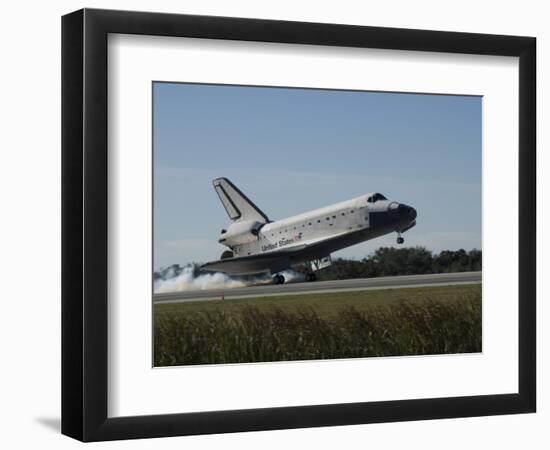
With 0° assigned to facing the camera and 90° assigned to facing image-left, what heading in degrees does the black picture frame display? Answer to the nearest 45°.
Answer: approximately 315°
